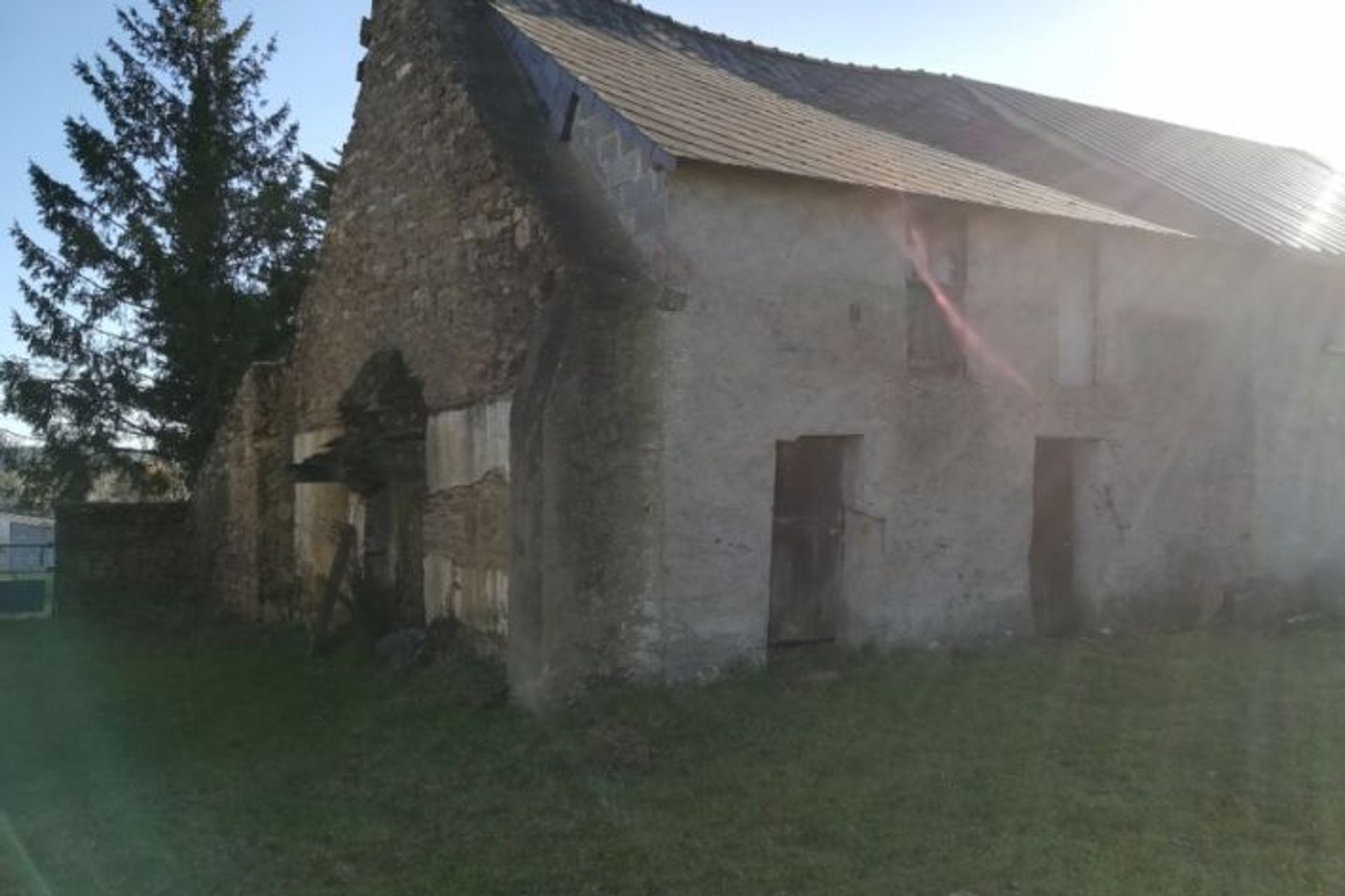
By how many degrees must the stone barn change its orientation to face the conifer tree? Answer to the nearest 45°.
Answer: approximately 180°

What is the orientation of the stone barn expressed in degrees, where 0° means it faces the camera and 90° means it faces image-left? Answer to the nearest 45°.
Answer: approximately 315°
